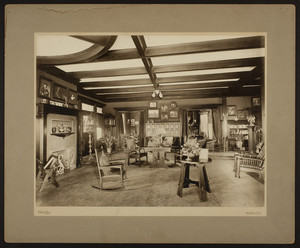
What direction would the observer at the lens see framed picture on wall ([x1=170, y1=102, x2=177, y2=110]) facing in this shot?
facing the viewer

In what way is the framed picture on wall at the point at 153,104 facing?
toward the camera
